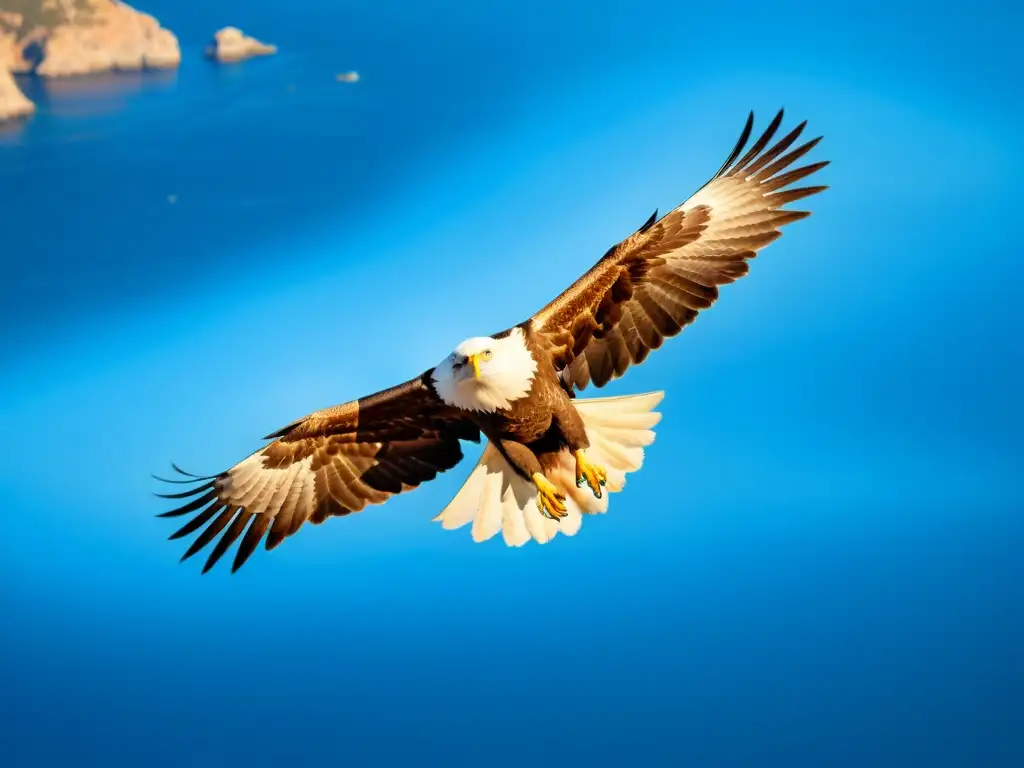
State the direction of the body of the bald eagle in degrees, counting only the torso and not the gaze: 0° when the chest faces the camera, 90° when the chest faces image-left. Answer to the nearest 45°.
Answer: approximately 0°
